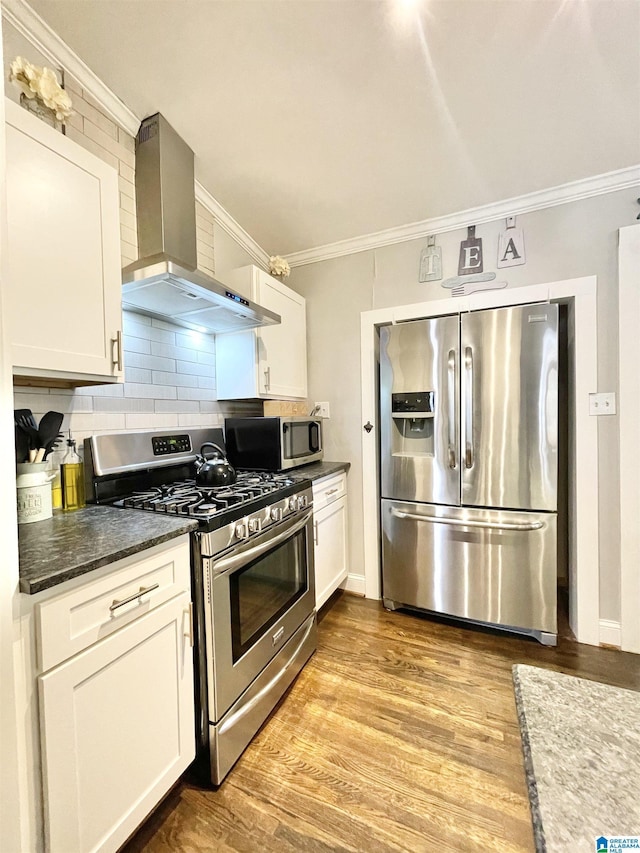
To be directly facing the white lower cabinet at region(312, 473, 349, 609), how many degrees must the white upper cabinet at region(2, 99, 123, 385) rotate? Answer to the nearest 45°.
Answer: approximately 45° to its left

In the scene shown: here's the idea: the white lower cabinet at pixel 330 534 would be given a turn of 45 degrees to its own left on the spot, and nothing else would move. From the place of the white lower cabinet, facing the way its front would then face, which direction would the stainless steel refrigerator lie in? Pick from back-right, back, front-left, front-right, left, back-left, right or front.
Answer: front

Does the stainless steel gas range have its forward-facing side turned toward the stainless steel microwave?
no

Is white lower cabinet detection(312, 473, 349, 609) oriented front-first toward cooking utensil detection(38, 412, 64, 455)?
no

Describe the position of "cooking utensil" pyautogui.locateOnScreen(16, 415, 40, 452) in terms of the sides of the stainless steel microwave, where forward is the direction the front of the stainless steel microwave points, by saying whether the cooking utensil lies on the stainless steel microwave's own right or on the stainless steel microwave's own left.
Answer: on the stainless steel microwave's own right

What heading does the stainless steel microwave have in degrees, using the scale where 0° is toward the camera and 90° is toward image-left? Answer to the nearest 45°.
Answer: approximately 315°

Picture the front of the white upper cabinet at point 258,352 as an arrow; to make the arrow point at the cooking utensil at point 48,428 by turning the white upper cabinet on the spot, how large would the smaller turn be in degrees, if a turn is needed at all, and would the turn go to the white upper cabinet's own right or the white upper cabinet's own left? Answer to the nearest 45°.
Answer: approximately 90° to the white upper cabinet's own right

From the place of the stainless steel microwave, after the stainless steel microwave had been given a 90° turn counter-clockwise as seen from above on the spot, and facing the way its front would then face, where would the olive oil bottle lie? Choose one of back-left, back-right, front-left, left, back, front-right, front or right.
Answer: back

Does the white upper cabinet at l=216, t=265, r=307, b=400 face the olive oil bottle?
no

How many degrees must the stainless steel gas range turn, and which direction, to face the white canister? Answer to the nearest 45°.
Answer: approximately 135° to its right

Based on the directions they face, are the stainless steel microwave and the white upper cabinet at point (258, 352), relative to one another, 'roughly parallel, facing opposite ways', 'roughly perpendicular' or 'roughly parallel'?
roughly parallel

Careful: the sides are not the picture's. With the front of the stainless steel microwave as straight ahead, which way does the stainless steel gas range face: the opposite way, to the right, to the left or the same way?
the same way

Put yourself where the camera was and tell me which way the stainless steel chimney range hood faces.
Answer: facing the viewer and to the right of the viewer

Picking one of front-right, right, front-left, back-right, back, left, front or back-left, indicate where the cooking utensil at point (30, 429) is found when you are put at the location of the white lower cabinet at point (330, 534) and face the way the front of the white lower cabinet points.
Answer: right

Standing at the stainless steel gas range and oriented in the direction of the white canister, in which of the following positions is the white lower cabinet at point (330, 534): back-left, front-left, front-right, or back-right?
back-right

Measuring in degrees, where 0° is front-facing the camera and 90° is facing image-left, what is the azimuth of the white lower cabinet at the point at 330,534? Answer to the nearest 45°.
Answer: approximately 315°

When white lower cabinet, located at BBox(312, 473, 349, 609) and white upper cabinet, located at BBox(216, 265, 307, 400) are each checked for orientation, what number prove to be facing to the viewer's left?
0

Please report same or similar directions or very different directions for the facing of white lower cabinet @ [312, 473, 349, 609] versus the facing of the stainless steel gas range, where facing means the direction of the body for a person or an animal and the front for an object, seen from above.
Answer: same or similar directions
